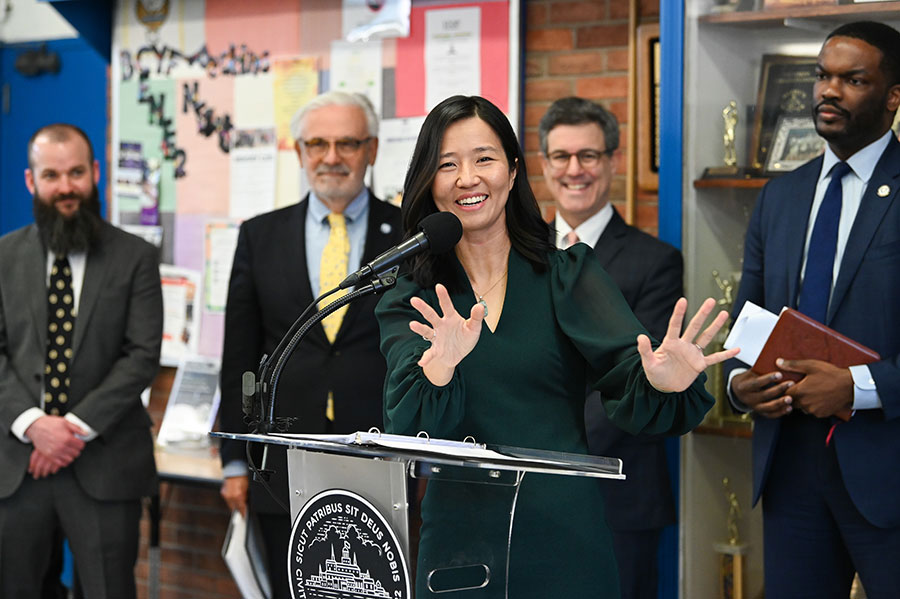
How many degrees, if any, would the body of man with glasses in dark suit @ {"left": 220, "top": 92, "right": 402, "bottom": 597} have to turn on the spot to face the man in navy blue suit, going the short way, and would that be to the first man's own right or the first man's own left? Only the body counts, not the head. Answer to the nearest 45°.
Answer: approximately 45° to the first man's own left

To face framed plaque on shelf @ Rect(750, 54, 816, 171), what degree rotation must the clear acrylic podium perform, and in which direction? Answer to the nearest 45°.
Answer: approximately 180°

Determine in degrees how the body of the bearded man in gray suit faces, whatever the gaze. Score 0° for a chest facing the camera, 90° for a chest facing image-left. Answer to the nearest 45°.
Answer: approximately 0°

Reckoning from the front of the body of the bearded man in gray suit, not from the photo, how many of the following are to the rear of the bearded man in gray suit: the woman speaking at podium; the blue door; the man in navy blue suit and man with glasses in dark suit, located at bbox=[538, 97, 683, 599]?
1

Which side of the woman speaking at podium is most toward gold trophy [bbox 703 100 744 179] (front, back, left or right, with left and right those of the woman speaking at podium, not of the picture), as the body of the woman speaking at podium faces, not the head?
back

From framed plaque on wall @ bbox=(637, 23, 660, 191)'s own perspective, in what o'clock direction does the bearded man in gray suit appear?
The bearded man in gray suit is roughly at 1 o'clock from the framed plaque on wall.
